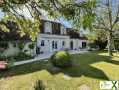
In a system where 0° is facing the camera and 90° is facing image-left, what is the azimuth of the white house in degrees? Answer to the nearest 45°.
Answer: approximately 315°

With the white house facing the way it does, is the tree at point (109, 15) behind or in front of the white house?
in front

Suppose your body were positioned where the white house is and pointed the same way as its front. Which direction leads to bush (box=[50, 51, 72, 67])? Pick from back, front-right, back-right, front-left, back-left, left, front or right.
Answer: front-right
